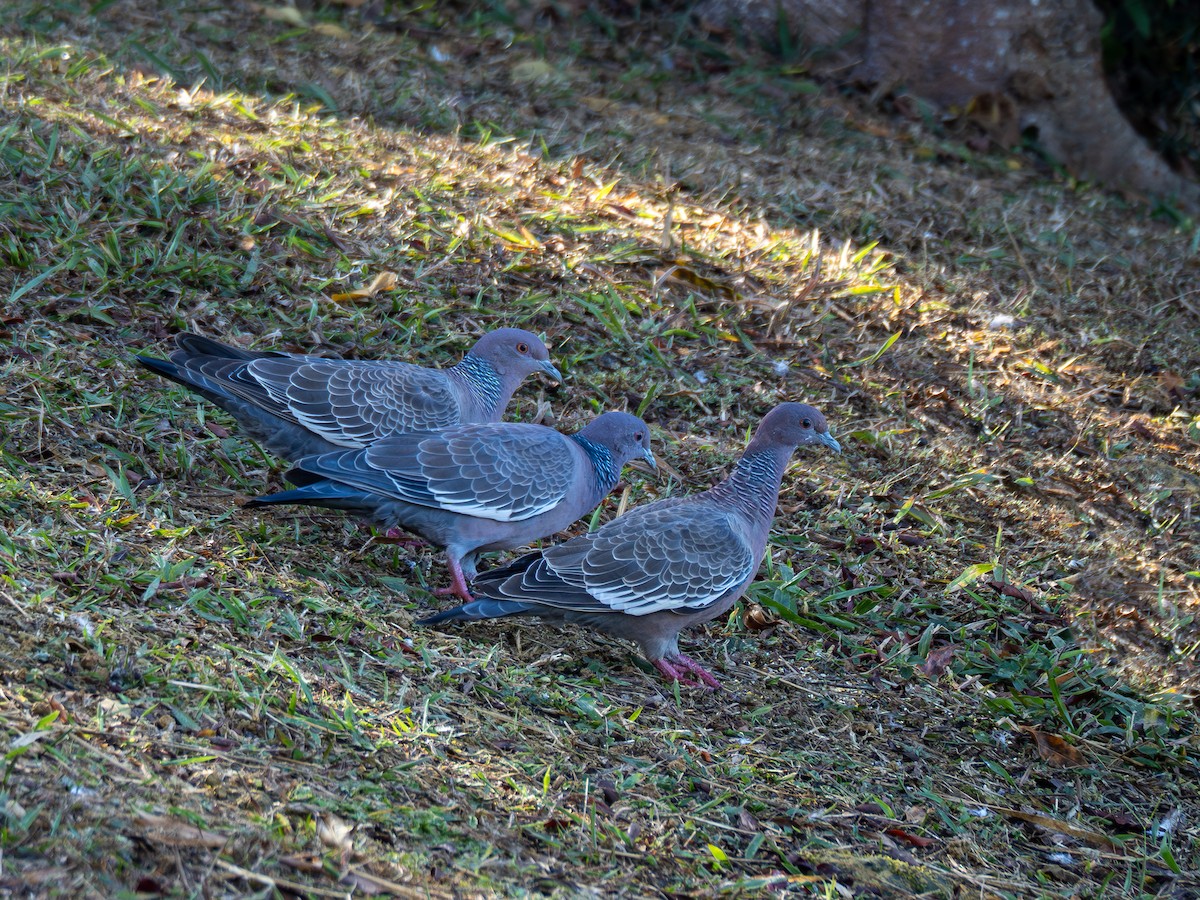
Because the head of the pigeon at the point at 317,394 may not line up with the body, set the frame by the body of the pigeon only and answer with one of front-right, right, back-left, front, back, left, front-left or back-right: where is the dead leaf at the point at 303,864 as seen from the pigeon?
right

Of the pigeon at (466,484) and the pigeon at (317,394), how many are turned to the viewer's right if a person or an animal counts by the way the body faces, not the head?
2

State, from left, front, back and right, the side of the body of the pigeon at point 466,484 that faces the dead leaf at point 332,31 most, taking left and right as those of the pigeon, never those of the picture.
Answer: left

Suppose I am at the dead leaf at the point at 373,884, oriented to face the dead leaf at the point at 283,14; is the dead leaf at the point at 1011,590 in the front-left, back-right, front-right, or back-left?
front-right

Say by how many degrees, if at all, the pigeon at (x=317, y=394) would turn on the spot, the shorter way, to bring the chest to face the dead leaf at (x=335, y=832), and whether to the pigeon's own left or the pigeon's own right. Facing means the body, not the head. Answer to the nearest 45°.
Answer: approximately 90° to the pigeon's own right

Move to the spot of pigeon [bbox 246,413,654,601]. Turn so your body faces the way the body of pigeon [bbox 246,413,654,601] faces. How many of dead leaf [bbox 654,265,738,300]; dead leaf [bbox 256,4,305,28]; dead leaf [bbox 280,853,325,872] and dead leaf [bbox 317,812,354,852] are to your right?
2

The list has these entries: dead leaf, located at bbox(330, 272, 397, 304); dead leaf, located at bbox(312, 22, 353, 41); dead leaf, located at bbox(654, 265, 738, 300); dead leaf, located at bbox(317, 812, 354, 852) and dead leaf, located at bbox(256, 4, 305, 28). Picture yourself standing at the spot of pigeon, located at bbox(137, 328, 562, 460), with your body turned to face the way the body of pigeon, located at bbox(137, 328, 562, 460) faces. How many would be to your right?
1

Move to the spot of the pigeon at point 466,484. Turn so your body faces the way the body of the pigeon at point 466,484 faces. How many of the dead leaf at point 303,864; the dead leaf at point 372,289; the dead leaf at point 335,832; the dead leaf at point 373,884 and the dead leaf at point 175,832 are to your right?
4

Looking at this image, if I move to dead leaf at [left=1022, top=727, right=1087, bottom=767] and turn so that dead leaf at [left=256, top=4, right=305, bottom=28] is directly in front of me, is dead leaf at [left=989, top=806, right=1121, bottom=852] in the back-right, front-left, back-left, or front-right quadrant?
back-left

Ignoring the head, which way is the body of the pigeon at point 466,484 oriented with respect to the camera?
to the viewer's right

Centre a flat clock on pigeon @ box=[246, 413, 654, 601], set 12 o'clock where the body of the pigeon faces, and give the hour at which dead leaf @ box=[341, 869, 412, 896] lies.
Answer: The dead leaf is roughly at 3 o'clock from the pigeon.

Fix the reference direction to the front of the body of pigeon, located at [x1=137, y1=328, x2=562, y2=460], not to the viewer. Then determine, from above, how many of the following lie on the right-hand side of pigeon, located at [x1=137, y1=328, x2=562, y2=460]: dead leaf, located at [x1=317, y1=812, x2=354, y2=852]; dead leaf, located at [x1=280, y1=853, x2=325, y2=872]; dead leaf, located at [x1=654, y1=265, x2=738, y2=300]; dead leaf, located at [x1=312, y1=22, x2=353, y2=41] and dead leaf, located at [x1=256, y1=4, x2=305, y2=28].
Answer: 2

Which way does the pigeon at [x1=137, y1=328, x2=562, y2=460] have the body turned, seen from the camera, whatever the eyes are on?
to the viewer's right

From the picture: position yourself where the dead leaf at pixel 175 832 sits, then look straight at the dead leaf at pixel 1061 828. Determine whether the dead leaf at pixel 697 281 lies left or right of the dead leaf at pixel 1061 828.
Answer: left

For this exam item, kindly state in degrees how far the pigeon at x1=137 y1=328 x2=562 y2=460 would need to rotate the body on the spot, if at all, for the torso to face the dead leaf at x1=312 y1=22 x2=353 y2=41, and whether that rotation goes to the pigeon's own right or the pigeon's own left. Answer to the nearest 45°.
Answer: approximately 90° to the pigeon's own left
